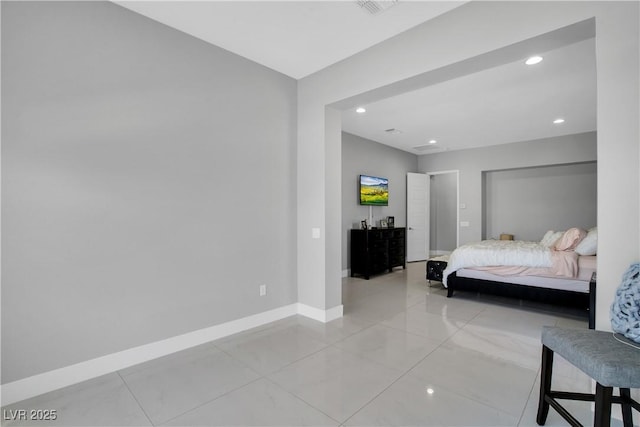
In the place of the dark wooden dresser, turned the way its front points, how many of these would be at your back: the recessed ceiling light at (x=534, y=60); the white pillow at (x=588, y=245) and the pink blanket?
0

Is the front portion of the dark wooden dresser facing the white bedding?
yes

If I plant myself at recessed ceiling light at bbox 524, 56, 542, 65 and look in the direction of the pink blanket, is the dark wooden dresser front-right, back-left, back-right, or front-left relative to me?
front-left

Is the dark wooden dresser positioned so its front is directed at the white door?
no

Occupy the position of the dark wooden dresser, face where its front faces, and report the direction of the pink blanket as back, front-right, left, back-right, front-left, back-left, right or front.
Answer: front

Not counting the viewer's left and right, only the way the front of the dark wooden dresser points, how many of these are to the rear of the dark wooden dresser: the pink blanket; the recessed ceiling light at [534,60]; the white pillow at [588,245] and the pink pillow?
0

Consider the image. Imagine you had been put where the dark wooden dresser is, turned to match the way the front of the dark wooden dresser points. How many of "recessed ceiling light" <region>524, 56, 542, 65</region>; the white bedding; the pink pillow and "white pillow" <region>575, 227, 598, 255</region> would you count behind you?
0

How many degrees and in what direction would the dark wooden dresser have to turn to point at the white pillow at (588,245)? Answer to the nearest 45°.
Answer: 0° — it already faces it

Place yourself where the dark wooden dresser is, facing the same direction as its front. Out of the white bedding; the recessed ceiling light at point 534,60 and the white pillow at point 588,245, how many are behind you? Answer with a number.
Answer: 0

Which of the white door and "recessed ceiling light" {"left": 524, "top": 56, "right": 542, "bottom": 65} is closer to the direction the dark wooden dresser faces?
the recessed ceiling light

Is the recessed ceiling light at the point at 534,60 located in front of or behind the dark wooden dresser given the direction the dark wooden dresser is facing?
in front

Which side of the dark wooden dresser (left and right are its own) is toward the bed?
front

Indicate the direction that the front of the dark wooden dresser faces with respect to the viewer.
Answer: facing the viewer and to the right of the viewer
